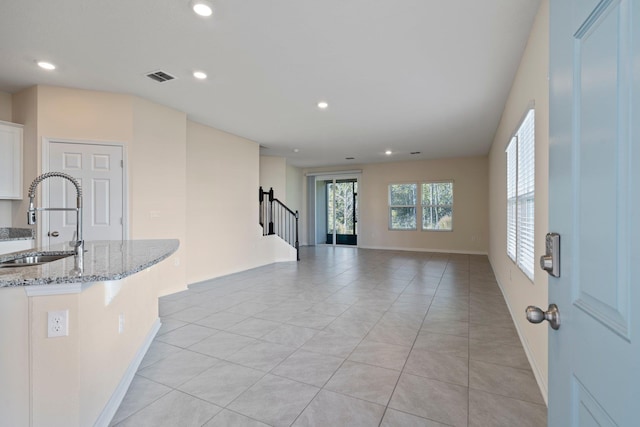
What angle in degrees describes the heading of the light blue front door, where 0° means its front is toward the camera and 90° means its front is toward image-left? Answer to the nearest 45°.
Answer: approximately 45°

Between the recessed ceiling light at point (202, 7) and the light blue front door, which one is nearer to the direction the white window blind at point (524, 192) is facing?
the recessed ceiling light

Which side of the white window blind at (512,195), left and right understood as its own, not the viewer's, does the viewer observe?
left

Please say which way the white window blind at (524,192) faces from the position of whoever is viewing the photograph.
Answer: facing to the left of the viewer

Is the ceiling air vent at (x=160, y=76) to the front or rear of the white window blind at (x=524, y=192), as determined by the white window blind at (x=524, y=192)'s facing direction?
to the front

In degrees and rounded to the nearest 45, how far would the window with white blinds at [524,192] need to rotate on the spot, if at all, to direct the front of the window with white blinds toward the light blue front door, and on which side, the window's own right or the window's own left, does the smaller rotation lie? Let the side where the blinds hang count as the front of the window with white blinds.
approximately 90° to the window's own left

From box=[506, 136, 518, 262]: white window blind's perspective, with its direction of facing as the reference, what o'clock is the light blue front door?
The light blue front door is roughly at 9 o'clock from the white window blind.

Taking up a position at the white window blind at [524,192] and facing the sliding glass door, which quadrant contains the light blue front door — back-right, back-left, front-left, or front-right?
back-left

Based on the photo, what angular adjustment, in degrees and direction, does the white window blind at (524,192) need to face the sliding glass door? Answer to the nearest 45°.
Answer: approximately 45° to its right

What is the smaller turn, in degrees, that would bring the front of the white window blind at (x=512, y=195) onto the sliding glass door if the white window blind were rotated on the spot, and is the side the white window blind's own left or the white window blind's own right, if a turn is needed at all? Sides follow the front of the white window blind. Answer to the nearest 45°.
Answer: approximately 45° to the white window blind's own right

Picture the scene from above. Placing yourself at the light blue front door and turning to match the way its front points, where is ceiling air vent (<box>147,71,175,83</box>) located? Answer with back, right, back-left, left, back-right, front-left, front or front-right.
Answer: front-right

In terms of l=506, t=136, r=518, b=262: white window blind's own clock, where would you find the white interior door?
The white interior door is roughly at 11 o'clock from the white window blind.

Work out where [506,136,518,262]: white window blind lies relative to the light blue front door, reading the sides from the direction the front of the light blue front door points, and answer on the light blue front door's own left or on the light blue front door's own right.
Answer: on the light blue front door's own right
